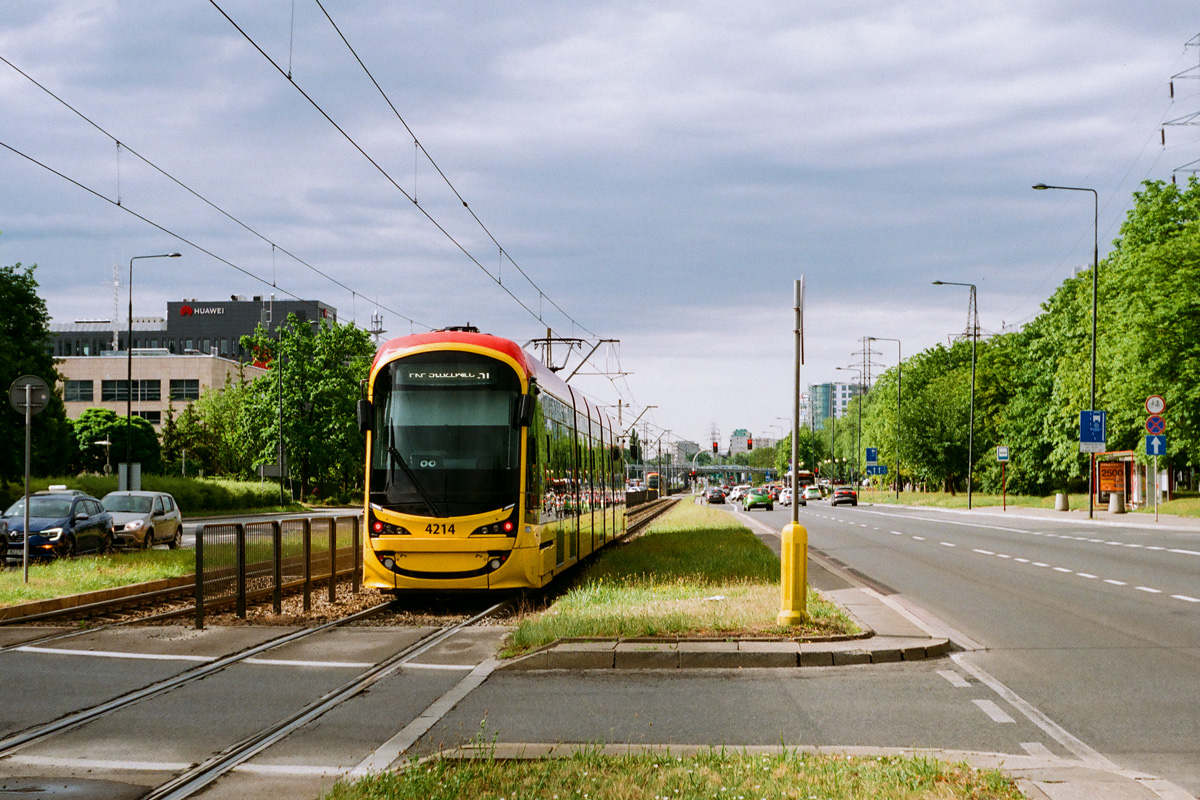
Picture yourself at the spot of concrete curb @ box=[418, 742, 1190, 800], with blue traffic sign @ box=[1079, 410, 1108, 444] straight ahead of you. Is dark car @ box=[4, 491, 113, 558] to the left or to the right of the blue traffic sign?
left

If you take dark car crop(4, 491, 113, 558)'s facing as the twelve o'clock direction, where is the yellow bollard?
The yellow bollard is roughly at 10 o'clock from the dark car.

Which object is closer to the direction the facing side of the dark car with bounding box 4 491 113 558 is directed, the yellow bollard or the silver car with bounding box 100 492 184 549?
the yellow bollard

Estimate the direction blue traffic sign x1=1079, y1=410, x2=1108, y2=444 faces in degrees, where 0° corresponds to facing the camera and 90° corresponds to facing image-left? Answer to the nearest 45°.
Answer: approximately 0°

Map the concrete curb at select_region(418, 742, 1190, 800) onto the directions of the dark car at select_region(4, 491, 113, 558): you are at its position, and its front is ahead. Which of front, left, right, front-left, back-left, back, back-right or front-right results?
front-left

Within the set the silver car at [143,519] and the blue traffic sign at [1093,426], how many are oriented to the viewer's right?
0

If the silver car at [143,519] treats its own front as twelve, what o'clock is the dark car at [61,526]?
The dark car is roughly at 11 o'clock from the silver car.

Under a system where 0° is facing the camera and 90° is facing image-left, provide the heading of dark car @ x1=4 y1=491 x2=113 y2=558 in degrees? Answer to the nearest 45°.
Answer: approximately 45°

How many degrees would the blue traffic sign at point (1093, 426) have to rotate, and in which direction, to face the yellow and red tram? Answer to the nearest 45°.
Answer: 0° — it already faces it
